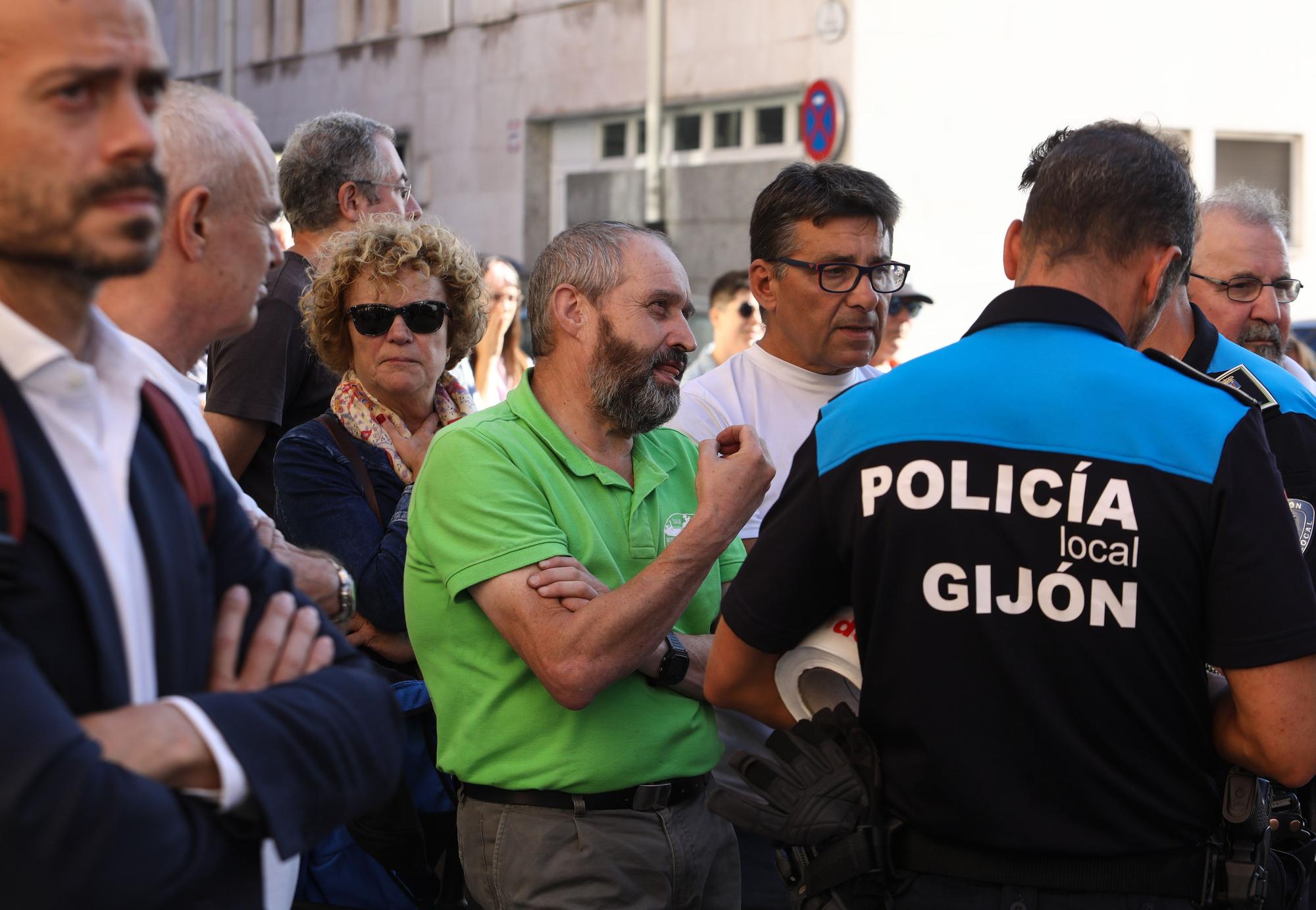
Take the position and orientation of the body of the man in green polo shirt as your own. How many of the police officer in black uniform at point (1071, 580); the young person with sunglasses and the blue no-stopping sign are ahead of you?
1

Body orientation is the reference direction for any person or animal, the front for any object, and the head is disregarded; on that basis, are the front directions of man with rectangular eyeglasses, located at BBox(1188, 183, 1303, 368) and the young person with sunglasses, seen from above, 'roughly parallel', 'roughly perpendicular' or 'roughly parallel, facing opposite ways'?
roughly parallel

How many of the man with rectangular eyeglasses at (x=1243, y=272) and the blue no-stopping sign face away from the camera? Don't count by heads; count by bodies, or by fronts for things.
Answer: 0

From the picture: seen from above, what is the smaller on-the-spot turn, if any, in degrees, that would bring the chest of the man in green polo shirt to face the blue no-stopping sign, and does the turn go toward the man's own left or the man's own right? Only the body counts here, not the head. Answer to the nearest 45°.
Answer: approximately 135° to the man's own left

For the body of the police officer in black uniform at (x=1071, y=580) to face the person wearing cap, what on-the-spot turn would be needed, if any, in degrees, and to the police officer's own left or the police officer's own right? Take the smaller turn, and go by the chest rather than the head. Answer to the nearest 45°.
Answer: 0° — they already face them

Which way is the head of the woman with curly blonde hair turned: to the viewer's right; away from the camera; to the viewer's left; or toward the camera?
toward the camera

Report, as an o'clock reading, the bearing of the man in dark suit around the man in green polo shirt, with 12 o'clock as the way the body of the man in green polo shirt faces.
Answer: The man in dark suit is roughly at 2 o'clock from the man in green polo shirt.

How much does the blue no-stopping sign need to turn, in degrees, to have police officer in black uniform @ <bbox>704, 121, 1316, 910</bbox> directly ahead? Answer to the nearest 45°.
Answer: approximately 45° to its left

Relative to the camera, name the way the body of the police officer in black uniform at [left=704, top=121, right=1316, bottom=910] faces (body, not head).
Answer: away from the camera

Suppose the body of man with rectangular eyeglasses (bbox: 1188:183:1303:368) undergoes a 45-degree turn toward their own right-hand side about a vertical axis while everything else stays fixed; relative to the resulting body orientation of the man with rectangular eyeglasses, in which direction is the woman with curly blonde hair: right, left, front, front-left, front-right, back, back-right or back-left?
front-right

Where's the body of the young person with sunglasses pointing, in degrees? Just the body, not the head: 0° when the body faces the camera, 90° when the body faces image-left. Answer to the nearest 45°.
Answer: approximately 315°

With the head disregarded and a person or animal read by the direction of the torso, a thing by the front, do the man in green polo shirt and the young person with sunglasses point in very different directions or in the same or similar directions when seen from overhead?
same or similar directions
